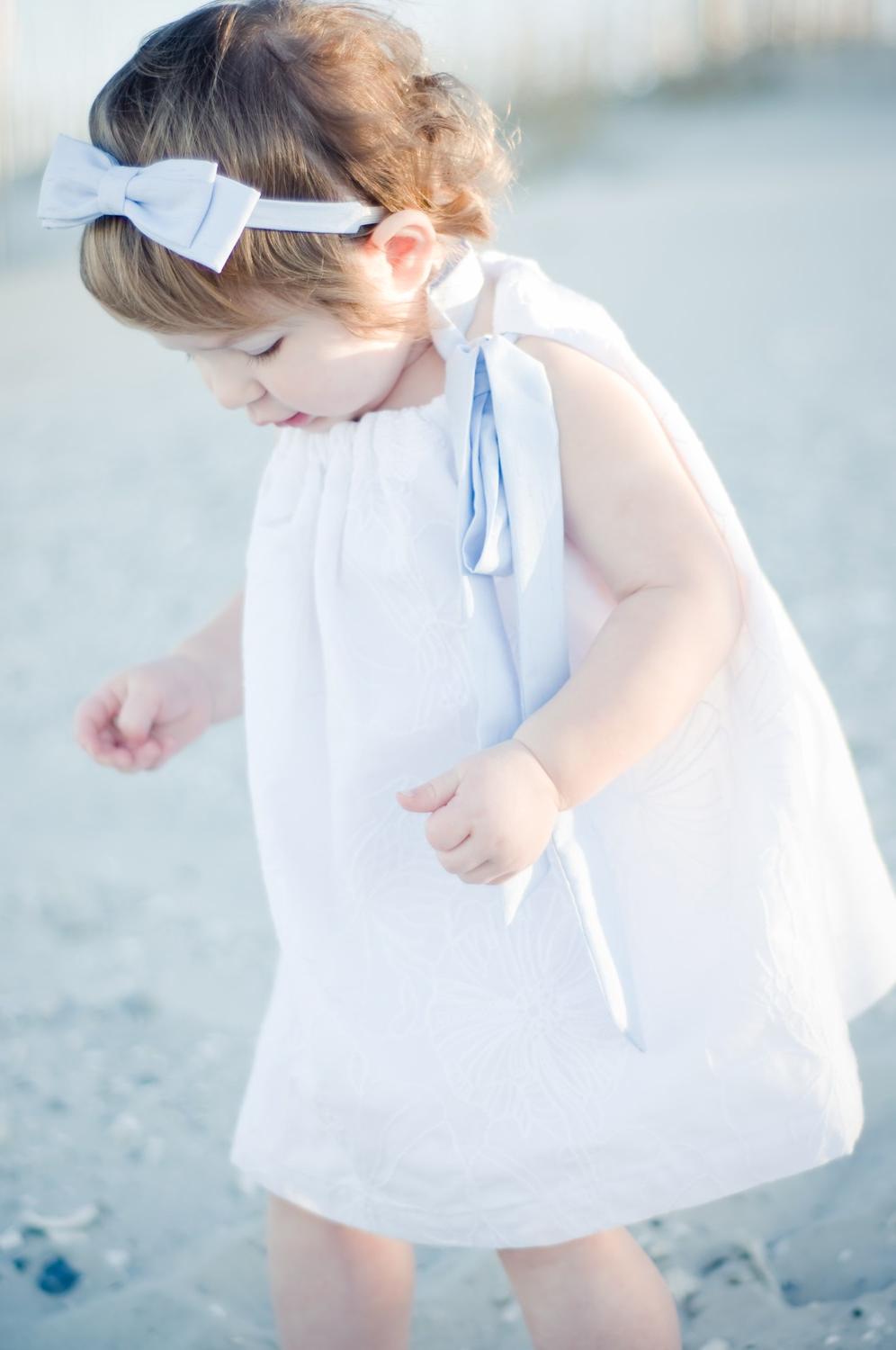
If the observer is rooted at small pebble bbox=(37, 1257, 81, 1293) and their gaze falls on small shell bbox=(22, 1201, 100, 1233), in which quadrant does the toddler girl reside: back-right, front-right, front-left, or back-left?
back-right

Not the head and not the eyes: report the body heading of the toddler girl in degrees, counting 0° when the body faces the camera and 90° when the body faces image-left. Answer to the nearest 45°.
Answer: approximately 45°
